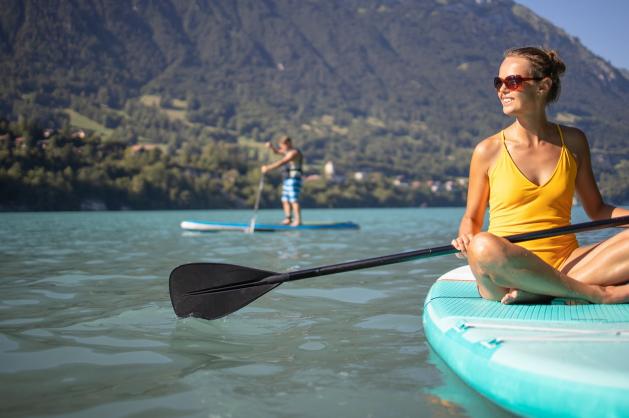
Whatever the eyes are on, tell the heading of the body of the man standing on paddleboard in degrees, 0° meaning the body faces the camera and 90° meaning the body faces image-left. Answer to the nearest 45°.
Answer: approximately 90°

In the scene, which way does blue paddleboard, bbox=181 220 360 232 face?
to the viewer's left

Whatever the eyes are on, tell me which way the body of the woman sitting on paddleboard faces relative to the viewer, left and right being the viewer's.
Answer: facing the viewer

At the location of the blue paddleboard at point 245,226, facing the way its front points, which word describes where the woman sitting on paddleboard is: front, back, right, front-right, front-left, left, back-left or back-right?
left

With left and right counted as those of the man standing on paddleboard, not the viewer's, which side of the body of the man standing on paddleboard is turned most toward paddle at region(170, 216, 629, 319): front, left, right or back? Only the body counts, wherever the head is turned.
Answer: left

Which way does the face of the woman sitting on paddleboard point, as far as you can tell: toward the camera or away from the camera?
toward the camera

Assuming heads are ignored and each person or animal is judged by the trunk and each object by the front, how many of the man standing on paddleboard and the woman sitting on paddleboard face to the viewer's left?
1

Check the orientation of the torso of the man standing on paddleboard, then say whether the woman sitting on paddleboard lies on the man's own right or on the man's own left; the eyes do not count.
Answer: on the man's own left

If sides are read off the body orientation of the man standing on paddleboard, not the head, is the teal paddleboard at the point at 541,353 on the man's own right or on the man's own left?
on the man's own left
